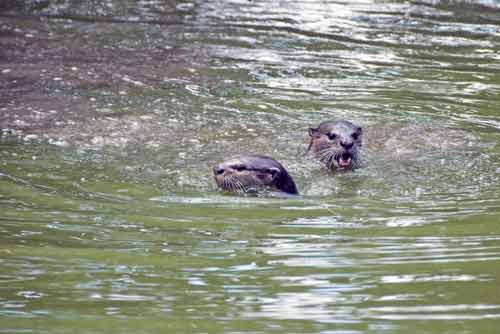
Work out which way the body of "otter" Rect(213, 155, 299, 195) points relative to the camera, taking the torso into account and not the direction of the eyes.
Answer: to the viewer's left

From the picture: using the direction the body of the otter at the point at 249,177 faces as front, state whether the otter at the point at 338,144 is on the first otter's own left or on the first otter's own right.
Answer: on the first otter's own right
